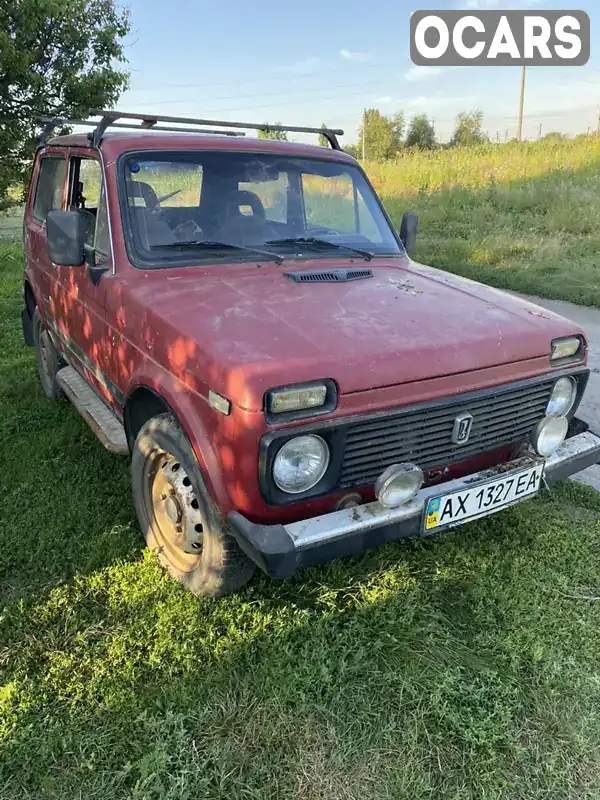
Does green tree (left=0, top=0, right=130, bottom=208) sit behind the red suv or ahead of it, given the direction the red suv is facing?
behind
